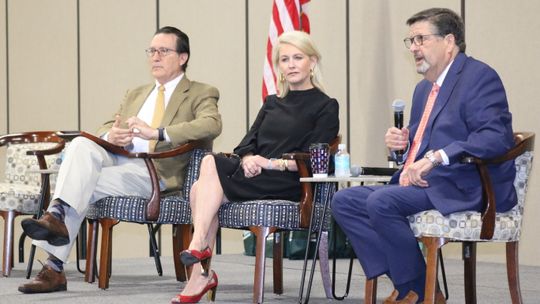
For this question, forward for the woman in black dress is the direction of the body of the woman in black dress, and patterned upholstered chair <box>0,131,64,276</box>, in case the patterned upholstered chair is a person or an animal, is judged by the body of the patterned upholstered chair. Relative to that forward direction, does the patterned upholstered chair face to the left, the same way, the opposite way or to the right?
the same way

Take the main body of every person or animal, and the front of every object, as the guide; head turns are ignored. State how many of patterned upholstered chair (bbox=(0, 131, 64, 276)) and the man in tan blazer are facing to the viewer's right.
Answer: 0

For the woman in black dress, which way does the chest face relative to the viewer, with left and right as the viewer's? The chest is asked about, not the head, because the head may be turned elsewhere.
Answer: facing the viewer and to the left of the viewer

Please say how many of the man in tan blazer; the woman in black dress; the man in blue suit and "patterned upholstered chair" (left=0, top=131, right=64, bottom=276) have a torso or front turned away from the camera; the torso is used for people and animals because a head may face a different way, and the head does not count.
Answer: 0

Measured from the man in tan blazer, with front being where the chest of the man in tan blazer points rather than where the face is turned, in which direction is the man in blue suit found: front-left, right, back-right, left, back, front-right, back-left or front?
left

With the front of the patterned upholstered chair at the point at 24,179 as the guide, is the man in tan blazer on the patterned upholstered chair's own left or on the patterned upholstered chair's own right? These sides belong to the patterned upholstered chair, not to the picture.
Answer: on the patterned upholstered chair's own left

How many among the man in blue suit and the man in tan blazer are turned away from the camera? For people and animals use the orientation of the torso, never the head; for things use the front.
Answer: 0

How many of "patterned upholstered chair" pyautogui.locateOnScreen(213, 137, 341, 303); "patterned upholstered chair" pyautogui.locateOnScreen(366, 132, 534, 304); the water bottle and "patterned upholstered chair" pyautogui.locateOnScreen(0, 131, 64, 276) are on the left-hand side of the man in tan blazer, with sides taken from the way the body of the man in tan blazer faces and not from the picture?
3

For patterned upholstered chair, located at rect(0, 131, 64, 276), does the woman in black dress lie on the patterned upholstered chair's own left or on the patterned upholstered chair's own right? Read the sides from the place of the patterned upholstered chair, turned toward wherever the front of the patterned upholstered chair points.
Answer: on the patterned upholstered chair's own left

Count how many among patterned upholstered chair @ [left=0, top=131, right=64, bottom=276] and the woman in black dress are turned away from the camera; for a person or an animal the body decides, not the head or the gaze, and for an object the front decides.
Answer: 0

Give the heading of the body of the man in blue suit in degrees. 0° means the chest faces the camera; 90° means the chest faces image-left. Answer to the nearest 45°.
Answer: approximately 45°

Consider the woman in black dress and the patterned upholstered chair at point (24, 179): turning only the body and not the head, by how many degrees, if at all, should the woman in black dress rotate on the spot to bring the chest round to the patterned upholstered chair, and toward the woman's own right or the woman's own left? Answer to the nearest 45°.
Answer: approximately 90° to the woman's own right
